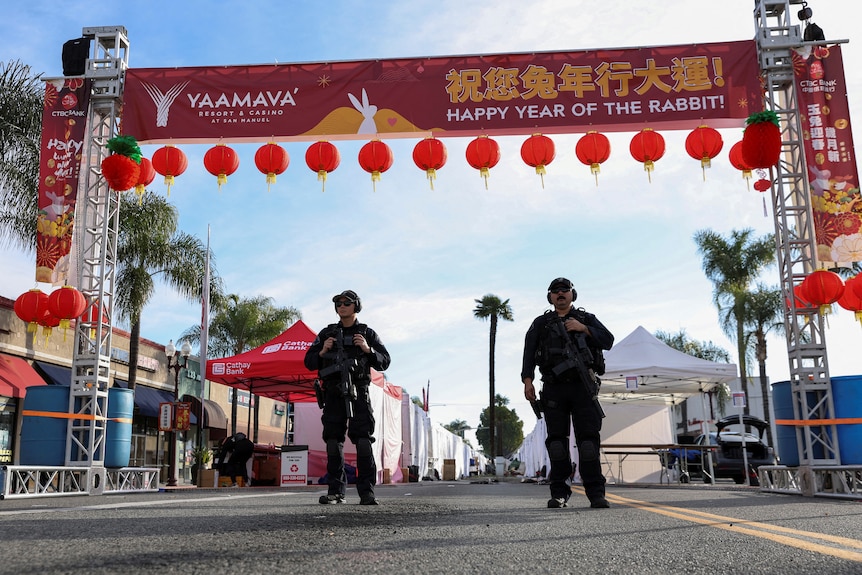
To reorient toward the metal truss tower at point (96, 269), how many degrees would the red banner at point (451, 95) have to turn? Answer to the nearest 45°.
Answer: approximately 90° to its right

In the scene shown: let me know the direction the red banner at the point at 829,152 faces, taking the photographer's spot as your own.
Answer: facing the viewer

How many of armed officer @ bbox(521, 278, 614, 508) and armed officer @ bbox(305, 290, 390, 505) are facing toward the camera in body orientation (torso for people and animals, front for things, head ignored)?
2

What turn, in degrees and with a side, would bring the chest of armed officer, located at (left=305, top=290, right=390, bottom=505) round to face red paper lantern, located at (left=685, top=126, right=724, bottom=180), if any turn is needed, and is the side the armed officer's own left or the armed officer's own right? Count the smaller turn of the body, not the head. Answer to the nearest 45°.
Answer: approximately 135° to the armed officer's own left

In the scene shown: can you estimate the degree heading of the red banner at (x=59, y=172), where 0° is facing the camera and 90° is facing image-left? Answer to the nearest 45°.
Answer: approximately 0°

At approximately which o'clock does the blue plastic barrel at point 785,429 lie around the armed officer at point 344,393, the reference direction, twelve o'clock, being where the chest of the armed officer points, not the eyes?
The blue plastic barrel is roughly at 8 o'clock from the armed officer.

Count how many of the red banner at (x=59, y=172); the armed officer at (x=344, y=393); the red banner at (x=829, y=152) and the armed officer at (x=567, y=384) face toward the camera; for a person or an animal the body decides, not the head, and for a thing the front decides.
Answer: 4

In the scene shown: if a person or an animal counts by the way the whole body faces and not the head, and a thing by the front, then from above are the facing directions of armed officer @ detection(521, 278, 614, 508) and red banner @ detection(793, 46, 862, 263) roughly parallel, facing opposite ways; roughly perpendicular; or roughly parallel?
roughly parallel

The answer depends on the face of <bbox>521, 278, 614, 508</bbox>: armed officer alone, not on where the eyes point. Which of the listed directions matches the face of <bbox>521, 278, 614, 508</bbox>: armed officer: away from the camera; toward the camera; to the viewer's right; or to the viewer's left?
toward the camera

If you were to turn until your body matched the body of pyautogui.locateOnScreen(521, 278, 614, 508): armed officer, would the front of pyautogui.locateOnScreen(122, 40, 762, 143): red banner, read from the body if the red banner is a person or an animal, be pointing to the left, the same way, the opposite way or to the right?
the same way

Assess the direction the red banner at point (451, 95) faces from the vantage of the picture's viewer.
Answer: facing the viewer

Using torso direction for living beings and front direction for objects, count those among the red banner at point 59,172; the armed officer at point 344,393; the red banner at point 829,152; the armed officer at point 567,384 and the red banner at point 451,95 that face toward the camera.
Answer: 5

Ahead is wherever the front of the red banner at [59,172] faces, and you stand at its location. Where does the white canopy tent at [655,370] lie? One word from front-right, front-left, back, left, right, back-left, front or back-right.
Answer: left

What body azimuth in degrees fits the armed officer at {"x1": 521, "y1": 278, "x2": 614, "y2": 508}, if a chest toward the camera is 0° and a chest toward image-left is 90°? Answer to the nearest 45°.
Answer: approximately 0°

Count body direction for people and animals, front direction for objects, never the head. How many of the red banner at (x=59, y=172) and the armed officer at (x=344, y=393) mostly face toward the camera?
2

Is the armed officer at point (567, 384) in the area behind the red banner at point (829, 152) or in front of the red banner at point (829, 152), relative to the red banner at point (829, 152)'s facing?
in front
